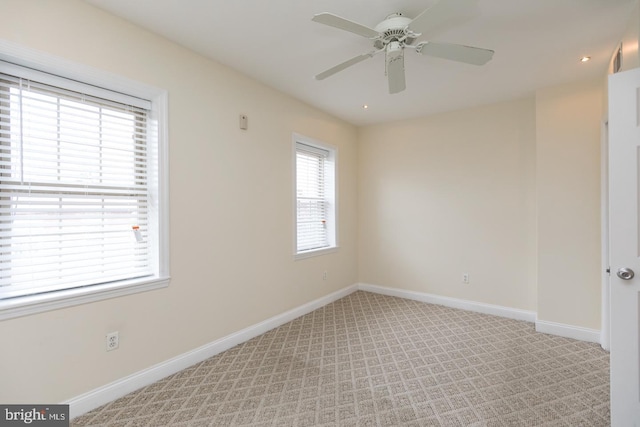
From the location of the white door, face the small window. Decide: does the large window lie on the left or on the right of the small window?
left

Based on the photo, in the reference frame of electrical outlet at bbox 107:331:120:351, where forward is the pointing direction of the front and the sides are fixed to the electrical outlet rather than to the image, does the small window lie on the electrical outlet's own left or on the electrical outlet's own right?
on the electrical outlet's own left

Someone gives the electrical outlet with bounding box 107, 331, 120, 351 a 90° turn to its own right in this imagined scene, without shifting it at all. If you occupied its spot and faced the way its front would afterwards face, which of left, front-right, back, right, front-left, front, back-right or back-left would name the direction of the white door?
back-left
